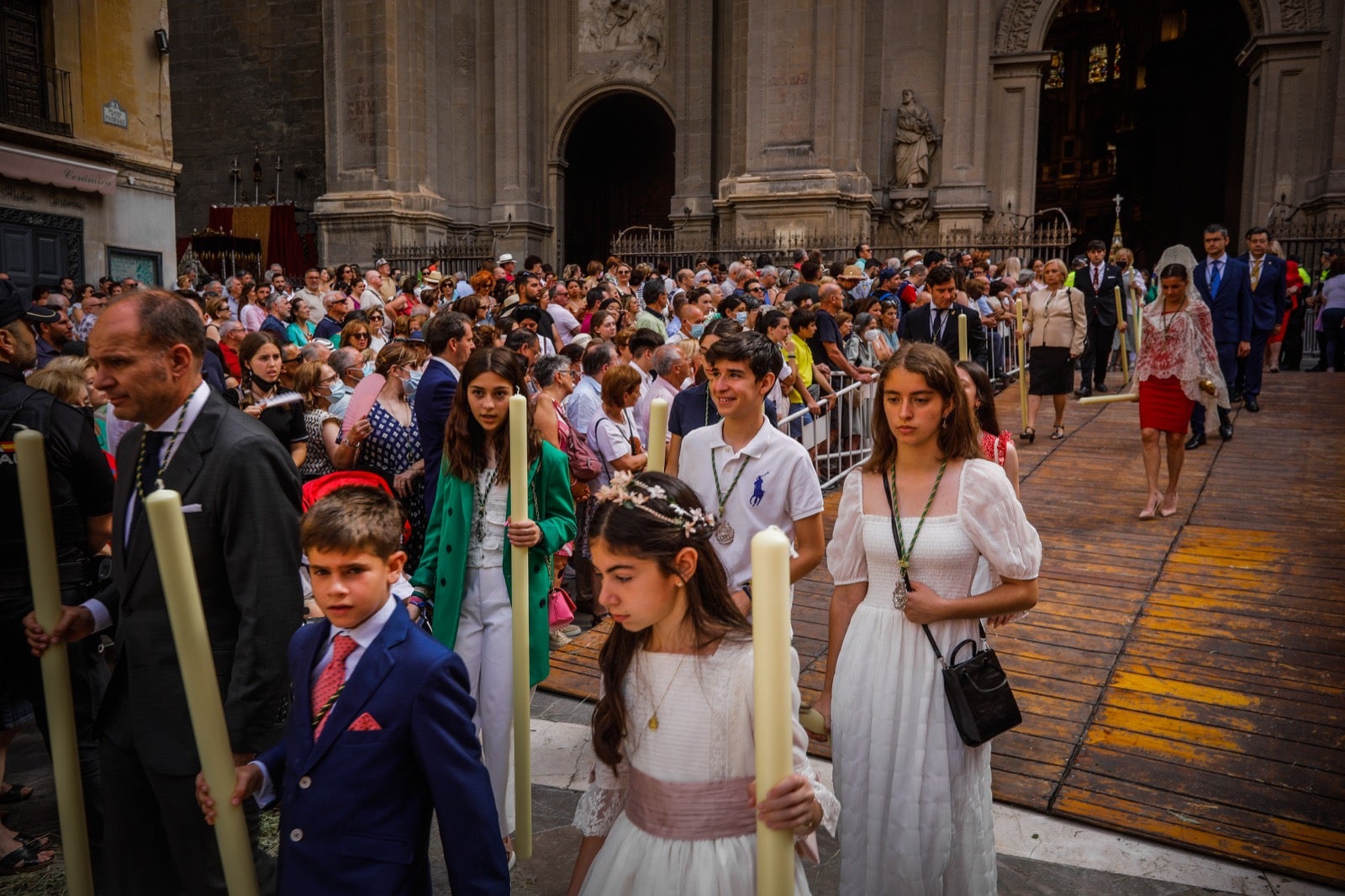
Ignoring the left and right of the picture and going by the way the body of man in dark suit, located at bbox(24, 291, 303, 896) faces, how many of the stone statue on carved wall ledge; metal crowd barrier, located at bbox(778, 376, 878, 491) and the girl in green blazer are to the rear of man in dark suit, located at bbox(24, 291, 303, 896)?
3

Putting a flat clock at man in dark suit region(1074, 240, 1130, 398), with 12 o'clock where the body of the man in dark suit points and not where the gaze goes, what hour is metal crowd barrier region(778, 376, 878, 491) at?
The metal crowd barrier is roughly at 1 o'clock from the man in dark suit.

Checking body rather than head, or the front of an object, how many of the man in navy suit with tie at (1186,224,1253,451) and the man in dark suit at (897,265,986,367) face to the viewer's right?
0

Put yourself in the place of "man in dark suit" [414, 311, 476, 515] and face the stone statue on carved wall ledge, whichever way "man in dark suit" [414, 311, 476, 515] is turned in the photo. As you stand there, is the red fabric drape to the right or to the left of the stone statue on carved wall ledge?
left

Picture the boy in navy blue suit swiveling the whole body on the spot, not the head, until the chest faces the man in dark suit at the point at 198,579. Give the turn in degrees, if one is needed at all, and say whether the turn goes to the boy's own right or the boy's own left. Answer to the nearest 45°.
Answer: approximately 90° to the boy's own right

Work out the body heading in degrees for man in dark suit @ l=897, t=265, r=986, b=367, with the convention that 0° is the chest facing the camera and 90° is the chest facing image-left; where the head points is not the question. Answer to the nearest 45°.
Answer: approximately 0°

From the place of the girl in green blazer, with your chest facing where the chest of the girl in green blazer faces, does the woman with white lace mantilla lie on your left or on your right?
on your left

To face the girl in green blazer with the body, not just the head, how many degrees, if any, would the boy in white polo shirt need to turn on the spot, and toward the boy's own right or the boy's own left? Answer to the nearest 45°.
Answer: approximately 45° to the boy's own right

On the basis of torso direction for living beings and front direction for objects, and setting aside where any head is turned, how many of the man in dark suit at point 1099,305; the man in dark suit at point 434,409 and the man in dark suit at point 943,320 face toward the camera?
2
